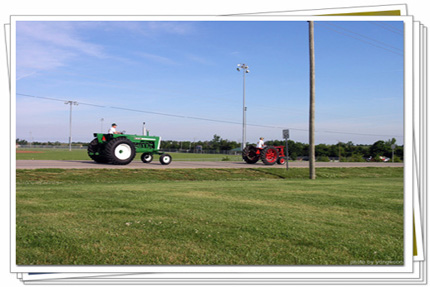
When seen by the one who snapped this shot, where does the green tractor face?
facing away from the viewer and to the right of the viewer

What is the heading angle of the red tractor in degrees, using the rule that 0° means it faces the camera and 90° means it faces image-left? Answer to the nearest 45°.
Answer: approximately 225°

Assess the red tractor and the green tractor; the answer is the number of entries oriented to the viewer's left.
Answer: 0

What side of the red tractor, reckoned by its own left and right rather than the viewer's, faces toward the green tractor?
back

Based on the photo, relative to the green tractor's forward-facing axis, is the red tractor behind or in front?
in front
